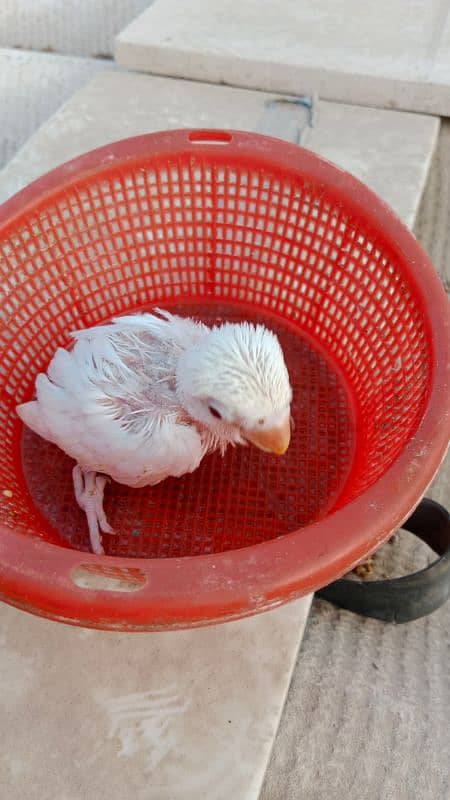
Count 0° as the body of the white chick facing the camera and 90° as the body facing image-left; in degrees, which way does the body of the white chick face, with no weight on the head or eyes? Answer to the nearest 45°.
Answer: approximately 270°
